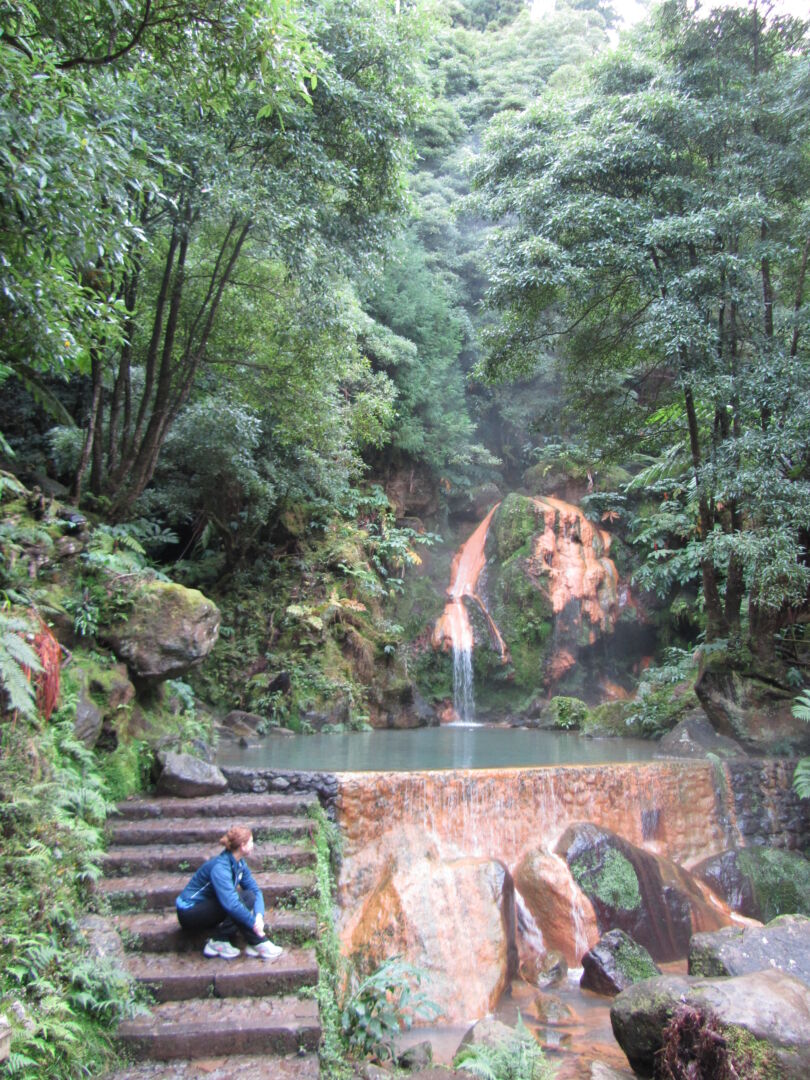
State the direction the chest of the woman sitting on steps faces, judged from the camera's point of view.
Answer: to the viewer's right

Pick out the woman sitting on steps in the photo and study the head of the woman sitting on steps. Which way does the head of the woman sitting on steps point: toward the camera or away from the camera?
away from the camera

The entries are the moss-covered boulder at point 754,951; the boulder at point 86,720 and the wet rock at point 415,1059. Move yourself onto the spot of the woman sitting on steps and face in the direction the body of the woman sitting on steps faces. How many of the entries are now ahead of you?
2

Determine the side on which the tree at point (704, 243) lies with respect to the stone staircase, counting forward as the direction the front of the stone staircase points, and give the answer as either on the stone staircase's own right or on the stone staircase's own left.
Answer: on the stone staircase's own left

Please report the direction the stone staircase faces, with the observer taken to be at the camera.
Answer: facing the viewer

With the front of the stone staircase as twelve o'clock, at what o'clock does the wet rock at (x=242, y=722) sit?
The wet rock is roughly at 6 o'clock from the stone staircase.

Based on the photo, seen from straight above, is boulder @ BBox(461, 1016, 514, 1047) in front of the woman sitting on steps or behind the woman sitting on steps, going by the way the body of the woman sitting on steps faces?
in front

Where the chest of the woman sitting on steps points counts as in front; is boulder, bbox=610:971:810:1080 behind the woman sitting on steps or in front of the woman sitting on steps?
in front

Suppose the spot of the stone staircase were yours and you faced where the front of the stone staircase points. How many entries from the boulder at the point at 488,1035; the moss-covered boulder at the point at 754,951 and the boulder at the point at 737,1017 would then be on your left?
3

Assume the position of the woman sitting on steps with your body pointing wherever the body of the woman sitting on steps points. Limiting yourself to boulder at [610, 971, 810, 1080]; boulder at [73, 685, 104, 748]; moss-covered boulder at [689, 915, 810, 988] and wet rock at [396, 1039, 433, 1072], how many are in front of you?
3

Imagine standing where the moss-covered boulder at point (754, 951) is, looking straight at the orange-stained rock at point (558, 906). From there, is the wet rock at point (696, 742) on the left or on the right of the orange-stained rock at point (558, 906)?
right

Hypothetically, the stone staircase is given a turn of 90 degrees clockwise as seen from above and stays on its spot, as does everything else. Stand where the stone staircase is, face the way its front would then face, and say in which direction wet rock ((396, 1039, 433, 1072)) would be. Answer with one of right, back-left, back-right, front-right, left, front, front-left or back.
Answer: back

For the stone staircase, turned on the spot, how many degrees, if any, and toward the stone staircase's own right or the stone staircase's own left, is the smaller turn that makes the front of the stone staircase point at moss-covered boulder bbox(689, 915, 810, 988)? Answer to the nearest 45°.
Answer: approximately 90° to the stone staircase's own left
